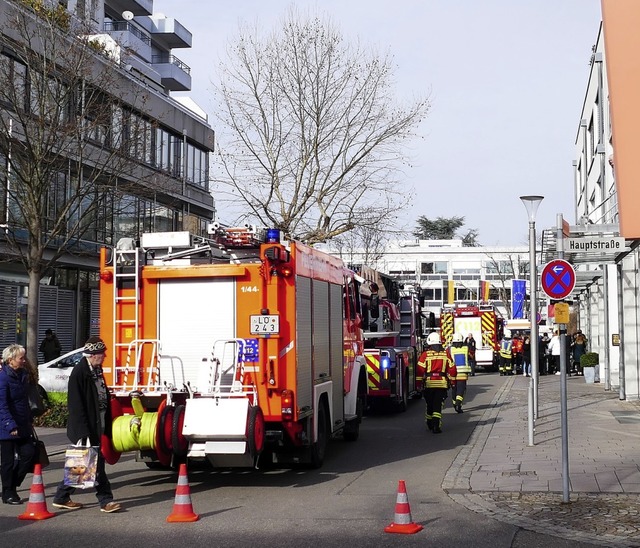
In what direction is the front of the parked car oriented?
to the viewer's left

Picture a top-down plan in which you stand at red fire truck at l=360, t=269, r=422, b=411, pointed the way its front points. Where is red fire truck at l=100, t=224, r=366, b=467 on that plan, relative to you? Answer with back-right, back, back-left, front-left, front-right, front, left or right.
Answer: back

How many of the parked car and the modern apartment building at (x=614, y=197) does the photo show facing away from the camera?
0

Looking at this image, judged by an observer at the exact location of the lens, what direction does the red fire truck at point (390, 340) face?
facing away from the viewer

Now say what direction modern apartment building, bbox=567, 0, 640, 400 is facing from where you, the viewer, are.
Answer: facing to the left of the viewer

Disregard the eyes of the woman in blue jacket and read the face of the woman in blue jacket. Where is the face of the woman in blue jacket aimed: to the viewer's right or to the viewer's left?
to the viewer's right

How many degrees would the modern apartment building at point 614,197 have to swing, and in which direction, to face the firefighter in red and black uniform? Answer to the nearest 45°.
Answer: approximately 45° to its left

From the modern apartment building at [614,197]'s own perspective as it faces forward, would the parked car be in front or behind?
in front
